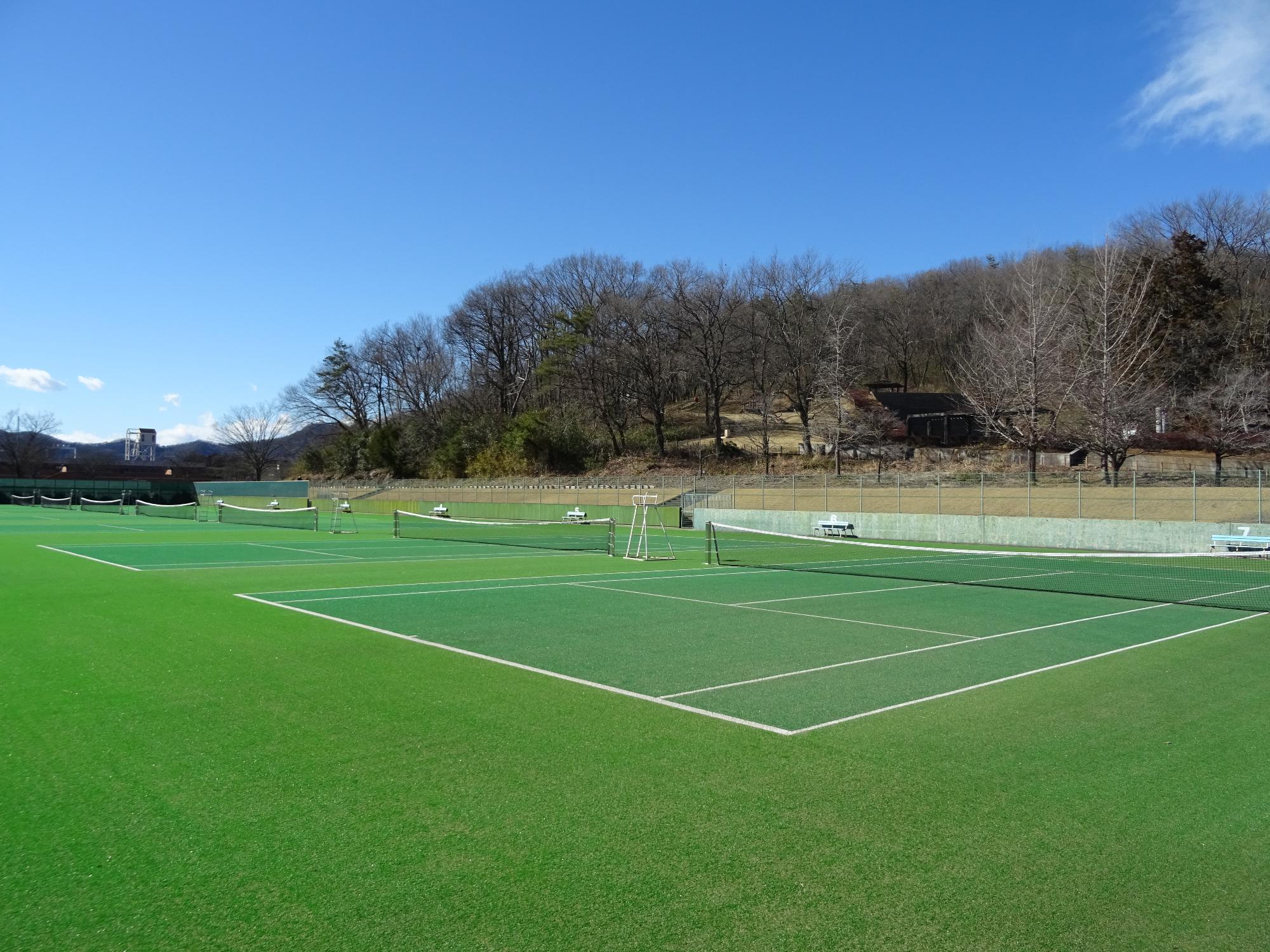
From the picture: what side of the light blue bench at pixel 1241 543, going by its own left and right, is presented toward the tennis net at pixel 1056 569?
front

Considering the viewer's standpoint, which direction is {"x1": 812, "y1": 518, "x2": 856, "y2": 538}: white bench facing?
facing the viewer and to the left of the viewer

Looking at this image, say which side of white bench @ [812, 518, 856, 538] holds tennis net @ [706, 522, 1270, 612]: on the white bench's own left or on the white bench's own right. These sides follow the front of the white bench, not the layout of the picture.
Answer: on the white bench's own left

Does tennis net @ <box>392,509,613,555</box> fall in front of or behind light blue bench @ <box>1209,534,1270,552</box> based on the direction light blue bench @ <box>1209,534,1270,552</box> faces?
in front

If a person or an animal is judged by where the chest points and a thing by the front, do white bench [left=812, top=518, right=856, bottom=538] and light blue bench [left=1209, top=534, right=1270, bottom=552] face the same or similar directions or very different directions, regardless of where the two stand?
same or similar directions

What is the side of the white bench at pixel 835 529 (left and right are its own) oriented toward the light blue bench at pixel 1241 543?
left

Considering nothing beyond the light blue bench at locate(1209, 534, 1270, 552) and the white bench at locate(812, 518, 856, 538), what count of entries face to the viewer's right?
0
